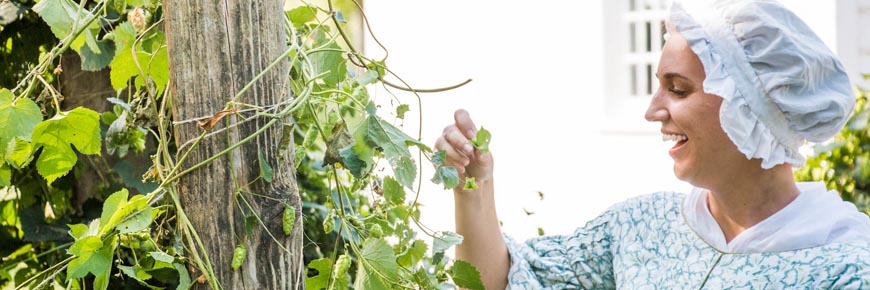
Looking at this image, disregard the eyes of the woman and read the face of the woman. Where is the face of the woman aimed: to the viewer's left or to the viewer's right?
to the viewer's left

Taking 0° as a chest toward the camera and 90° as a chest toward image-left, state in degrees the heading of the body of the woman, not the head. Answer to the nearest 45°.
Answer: approximately 45°
